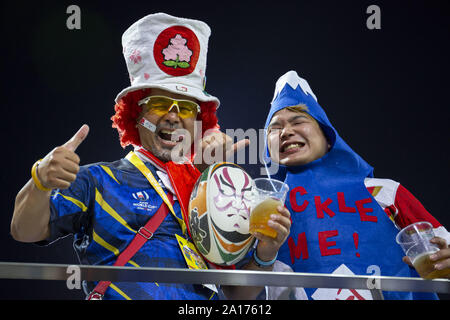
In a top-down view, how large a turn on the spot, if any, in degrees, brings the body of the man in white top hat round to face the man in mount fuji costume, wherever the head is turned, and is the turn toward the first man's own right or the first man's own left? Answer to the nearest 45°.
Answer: approximately 45° to the first man's own left

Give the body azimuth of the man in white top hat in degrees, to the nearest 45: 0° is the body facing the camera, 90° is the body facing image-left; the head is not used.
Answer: approximately 315°

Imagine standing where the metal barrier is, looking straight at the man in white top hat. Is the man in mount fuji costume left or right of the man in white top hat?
right
